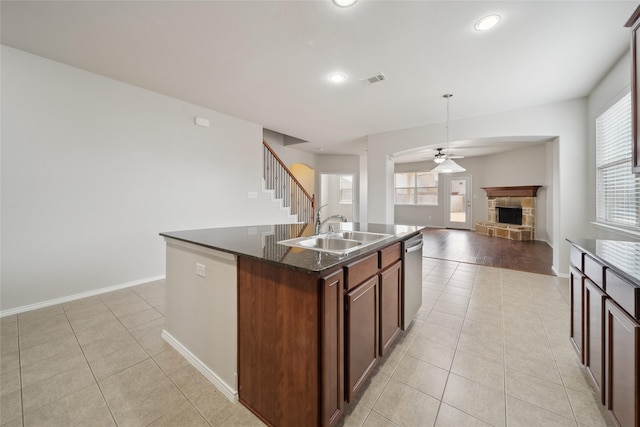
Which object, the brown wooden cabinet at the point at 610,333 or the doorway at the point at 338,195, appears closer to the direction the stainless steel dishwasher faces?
the brown wooden cabinet

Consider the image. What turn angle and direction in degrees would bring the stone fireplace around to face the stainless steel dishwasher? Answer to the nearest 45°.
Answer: approximately 45° to its left

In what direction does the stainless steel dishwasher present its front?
to the viewer's right

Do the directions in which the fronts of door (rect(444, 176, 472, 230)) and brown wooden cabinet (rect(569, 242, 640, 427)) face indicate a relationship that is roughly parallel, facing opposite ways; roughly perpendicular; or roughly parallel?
roughly perpendicular

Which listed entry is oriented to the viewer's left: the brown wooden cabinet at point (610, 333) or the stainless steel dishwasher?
the brown wooden cabinet

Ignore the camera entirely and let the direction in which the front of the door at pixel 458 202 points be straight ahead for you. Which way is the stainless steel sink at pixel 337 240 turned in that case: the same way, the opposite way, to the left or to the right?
to the left

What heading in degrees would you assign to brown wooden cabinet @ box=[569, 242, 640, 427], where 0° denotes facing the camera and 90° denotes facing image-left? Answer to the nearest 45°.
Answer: approximately 90°

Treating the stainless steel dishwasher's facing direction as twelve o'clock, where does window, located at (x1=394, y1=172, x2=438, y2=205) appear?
The window is roughly at 9 o'clock from the stainless steel dishwasher.
